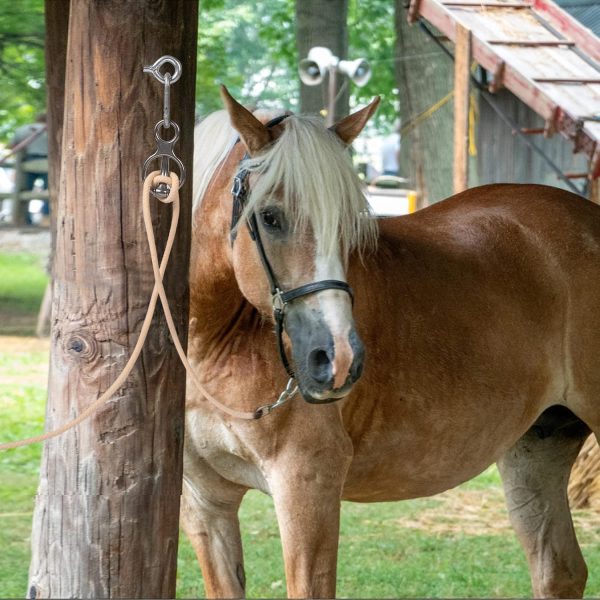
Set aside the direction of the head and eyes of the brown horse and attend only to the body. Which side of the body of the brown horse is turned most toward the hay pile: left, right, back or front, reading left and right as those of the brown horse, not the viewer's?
back

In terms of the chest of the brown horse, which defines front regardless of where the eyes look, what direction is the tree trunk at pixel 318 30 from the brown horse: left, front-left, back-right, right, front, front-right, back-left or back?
back-right

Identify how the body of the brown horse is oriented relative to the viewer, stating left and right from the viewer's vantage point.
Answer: facing the viewer and to the left of the viewer

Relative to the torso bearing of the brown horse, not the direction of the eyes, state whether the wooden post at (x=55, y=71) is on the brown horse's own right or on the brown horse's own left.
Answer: on the brown horse's own right

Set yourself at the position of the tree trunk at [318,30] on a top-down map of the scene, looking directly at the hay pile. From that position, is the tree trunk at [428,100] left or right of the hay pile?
left

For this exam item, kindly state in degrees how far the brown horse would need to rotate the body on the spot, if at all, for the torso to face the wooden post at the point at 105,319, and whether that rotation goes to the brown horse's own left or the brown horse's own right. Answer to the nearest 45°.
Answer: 0° — it already faces it

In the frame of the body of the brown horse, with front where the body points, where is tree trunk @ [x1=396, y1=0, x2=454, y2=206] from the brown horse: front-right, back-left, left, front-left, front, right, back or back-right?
back-right

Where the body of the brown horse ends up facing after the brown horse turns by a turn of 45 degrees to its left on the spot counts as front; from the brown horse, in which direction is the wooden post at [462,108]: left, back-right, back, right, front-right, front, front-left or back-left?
back

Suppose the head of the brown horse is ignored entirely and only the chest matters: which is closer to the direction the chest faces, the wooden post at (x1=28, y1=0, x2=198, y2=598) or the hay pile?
the wooden post
